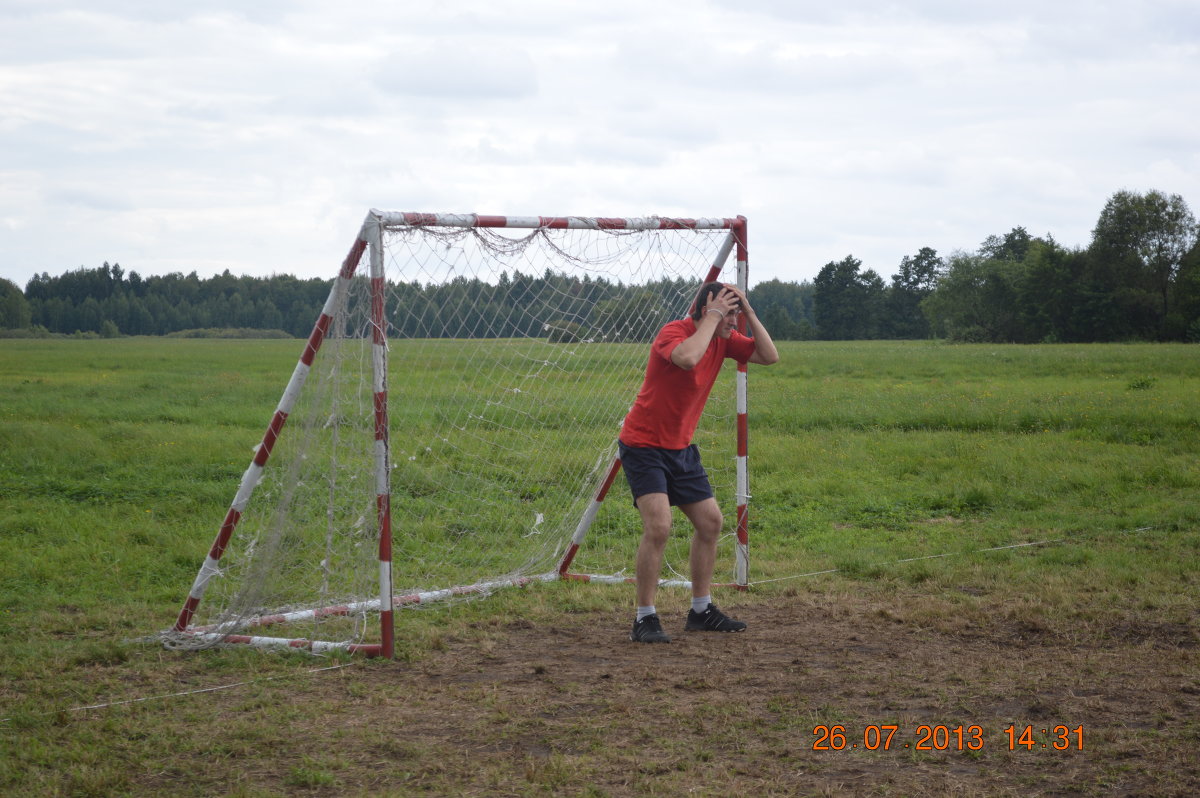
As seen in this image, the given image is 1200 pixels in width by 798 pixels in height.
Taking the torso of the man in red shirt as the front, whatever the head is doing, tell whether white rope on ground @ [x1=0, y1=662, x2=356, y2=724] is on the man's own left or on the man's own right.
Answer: on the man's own right

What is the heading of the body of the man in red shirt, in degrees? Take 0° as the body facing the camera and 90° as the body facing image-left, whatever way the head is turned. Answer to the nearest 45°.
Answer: approximately 315°

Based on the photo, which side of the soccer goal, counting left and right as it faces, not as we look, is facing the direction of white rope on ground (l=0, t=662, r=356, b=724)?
right

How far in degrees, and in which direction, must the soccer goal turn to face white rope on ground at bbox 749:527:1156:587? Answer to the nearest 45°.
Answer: approximately 45° to its left

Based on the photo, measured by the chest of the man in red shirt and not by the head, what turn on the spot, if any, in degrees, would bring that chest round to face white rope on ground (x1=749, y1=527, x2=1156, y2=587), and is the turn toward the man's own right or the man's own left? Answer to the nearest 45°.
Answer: approximately 90° to the man's own left

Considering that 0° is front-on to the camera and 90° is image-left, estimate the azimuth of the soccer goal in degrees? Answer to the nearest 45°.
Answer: approximately 315°
